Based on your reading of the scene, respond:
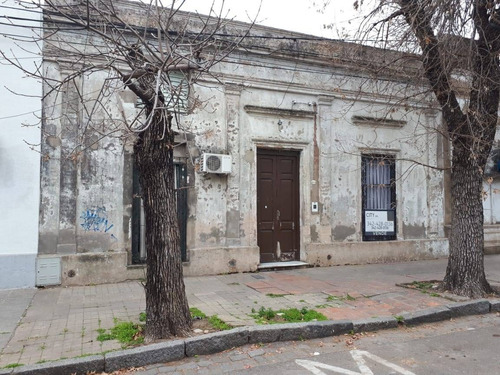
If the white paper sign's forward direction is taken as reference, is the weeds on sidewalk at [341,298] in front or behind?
in front

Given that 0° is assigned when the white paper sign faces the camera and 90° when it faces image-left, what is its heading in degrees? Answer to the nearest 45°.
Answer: approximately 0°

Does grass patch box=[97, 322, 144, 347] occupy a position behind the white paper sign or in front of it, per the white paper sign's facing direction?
in front

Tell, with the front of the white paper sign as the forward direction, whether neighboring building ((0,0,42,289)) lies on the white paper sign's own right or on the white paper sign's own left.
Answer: on the white paper sign's own right

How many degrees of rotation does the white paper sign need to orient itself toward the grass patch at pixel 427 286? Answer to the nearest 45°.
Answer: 0° — it already faces it

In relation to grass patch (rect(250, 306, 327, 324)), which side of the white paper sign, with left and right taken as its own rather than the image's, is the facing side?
front

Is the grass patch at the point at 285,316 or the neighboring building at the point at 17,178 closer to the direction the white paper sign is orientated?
the grass patch
